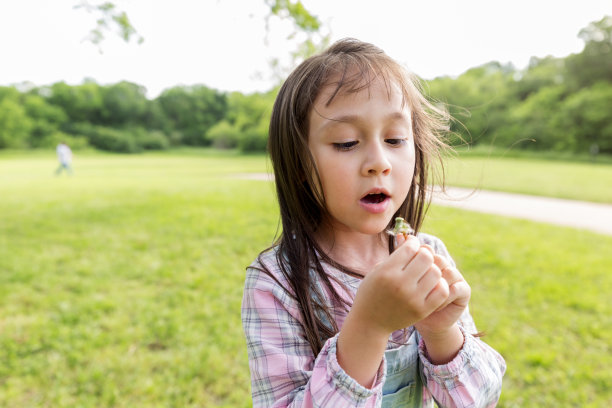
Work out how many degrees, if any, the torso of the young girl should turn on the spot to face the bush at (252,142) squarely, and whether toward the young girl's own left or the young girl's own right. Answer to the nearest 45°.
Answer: approximately 135° to the young girl's own left

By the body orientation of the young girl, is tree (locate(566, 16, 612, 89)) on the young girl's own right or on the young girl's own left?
on the young girl's own left

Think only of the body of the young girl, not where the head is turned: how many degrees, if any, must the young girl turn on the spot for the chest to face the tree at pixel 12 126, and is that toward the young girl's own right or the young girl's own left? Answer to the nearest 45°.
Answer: approximately 180°
